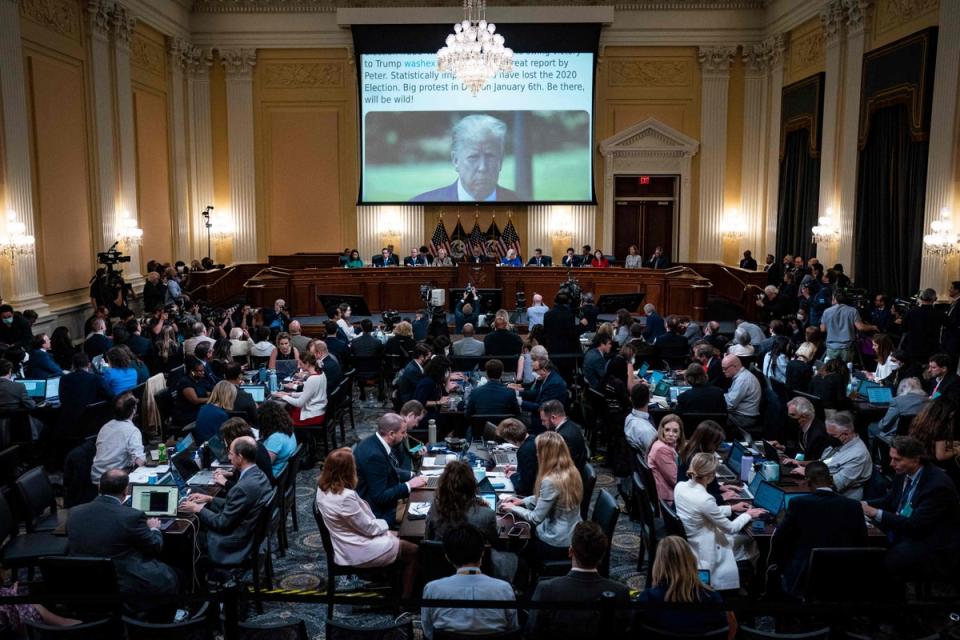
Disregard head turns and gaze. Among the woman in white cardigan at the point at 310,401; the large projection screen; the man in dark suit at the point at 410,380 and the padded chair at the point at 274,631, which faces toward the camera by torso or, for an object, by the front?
the large projection screen

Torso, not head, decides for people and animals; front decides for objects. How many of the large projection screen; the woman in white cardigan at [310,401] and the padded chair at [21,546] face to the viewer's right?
1

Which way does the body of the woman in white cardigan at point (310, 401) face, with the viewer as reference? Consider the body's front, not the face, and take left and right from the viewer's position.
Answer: facing to the left of the viewer

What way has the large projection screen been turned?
toward the camera

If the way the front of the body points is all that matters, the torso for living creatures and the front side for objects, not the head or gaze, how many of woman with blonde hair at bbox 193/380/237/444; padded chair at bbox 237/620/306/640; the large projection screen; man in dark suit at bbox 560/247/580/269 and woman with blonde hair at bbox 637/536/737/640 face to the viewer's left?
0

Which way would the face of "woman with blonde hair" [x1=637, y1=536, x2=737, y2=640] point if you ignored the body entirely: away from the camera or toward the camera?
away from the camera

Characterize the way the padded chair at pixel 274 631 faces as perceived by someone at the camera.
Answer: facing away from the viewer

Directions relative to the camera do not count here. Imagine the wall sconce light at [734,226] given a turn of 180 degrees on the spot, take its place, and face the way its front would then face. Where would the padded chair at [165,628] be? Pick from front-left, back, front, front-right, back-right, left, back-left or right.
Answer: back

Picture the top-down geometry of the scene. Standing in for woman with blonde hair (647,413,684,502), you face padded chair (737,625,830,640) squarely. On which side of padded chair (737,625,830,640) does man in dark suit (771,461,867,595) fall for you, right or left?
left

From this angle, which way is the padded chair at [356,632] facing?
away from the camera

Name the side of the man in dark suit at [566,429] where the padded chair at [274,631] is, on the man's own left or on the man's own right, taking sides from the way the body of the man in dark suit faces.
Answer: on the man's own left

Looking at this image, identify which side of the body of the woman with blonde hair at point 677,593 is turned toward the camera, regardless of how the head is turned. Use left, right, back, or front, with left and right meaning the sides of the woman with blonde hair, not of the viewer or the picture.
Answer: back

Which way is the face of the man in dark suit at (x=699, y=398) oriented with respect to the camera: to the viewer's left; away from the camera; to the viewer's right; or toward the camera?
away from the camera

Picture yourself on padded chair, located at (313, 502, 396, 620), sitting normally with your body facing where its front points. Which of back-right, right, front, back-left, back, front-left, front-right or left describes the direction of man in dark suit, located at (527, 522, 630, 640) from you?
front-right

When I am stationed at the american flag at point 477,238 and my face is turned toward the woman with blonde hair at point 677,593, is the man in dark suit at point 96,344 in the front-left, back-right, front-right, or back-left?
front-right

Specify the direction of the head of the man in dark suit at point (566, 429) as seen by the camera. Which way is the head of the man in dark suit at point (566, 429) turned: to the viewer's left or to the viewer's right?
to the viewer's left

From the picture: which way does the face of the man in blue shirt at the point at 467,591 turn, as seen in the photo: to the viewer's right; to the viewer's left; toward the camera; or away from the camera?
away from the camera

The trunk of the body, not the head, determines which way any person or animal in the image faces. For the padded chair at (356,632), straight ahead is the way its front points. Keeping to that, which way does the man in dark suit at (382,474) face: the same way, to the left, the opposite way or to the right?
to the right

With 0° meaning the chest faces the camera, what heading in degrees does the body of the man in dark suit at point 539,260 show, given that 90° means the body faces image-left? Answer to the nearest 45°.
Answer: approximately 0°

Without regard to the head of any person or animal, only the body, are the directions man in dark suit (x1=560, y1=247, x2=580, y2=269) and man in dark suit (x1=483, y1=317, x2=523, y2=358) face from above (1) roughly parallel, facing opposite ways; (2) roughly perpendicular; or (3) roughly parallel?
roughly parallel, facing opposite ways

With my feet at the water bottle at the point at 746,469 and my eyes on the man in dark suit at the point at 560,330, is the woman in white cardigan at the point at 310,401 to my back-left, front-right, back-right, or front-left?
front-left
